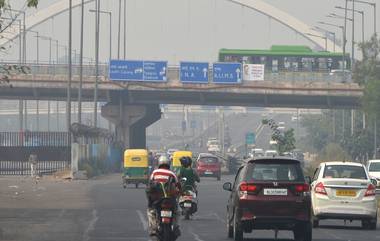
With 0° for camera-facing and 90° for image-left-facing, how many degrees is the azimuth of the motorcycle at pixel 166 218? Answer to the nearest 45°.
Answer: approximately 180°

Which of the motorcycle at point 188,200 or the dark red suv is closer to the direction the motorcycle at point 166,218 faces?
the motorcycle

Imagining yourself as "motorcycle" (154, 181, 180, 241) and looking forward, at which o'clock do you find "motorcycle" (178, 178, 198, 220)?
"motorcycle" (178, 178, 198, 220) is roughly at 12 o'clock from "motorcycle" (154, 181, 180, 241).

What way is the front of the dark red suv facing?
away from the camera

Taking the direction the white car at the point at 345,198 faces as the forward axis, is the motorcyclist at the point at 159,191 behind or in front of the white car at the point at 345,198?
behind

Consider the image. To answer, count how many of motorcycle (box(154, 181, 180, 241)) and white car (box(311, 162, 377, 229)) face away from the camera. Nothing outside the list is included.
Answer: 2

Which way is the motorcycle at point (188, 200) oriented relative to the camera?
away from the camera

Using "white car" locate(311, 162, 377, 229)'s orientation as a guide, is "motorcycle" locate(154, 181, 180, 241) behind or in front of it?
behind
